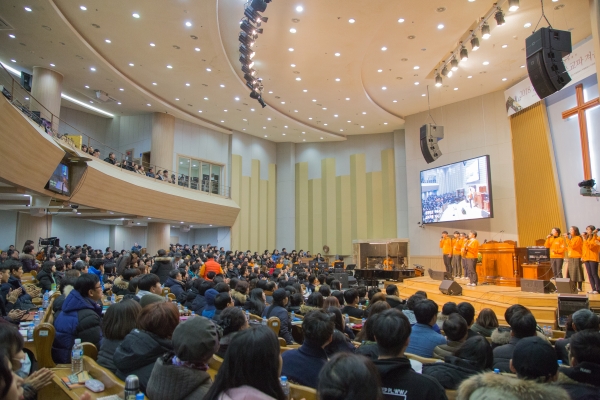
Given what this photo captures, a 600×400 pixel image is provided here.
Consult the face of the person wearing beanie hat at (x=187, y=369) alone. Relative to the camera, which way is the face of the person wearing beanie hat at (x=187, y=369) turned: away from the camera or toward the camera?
away from the camera

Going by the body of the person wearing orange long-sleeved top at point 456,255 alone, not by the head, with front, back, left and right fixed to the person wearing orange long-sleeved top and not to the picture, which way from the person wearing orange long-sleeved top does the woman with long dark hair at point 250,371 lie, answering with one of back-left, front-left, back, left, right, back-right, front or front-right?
front-left

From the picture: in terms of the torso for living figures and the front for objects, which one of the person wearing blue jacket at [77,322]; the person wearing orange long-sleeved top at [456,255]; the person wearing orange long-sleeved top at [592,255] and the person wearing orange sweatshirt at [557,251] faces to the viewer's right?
the person wearing blue jacket

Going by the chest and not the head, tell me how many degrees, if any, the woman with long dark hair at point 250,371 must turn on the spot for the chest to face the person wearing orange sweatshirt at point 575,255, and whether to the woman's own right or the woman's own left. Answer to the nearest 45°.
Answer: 0° — they already face them

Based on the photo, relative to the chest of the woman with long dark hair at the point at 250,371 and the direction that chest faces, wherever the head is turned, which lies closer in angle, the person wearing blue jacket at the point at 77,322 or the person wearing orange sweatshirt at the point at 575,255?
the person wearing orange sweatshirt

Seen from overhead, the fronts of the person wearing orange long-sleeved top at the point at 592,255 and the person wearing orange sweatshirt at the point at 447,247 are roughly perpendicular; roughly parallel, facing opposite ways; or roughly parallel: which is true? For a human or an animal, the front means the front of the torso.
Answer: roughly parallel

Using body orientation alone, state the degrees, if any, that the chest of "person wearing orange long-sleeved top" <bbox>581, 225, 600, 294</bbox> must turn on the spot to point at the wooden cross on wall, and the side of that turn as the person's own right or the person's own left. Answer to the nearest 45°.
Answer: approximately 135° to the person's own right

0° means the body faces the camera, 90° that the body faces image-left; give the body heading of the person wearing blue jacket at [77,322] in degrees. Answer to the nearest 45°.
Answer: approximately 270°

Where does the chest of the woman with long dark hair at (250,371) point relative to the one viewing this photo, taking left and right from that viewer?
facing away from the viewer and to the right of the viewer

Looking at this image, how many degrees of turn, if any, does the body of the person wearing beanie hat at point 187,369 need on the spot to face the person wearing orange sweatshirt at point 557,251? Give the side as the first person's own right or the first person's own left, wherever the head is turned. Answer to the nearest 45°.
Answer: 0° — they already face them

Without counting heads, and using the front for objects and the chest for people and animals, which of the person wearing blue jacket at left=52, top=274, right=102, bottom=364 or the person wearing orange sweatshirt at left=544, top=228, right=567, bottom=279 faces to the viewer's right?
the person wearing blue jacket

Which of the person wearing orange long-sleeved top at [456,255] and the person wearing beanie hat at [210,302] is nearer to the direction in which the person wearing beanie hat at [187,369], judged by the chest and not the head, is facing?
the person wearing orange long-sleeved top

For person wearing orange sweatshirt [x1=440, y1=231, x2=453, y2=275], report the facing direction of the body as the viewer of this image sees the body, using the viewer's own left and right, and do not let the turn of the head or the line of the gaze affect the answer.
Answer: facing the viewer and to the left of the viewer

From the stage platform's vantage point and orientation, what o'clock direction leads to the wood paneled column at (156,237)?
The wood paneled column is roughly at 2 o'clock from the stage platform.

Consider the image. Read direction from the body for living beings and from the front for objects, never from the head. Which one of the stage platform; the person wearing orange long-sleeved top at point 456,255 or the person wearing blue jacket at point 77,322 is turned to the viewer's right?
the person wearing blue jacket

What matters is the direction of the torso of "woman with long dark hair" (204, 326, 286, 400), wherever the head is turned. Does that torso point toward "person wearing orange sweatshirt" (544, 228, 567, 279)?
yes
